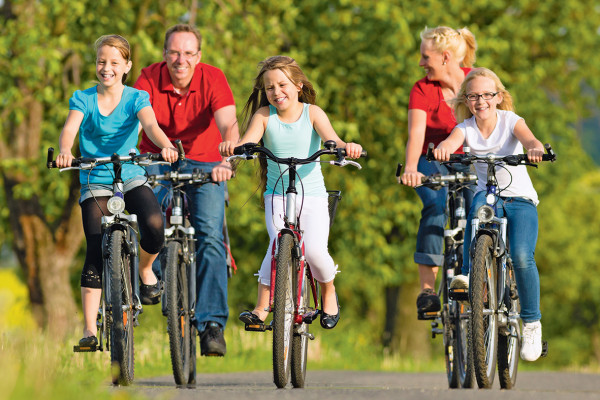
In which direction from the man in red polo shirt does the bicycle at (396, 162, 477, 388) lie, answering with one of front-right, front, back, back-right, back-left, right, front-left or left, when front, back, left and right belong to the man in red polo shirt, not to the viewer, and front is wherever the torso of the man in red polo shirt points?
left

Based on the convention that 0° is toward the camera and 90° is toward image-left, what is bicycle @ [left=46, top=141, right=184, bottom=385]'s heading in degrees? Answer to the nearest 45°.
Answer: approximately 0°

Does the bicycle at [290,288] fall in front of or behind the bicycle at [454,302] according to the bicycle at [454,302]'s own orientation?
in front

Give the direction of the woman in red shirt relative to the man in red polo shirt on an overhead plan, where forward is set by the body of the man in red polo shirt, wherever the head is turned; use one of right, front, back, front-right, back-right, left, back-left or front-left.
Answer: left

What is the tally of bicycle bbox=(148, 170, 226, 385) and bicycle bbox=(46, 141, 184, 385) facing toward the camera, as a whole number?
2

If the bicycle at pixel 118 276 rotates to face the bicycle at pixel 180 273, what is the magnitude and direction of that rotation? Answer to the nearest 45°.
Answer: approximately 135° to its left
